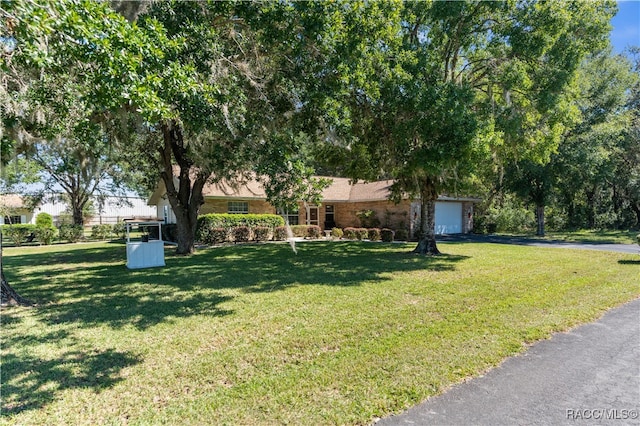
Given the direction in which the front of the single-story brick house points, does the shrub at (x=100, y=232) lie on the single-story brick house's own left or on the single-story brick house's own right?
on the single-story brick house's own right

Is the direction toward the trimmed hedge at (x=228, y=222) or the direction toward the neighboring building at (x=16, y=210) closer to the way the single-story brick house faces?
the trimmed hedge

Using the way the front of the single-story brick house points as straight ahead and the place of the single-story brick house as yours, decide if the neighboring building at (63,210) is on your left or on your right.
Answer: on your right

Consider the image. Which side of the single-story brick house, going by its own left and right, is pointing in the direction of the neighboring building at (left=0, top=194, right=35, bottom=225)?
right

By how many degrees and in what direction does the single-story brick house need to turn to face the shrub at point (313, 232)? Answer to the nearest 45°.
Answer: approximately 45° to its right

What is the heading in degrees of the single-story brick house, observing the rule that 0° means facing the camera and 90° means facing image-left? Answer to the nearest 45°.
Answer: approximately 0°

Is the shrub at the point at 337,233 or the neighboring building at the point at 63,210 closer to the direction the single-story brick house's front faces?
the shrub

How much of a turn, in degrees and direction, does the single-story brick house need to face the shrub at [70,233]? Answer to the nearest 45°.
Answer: approximately 90° to its right

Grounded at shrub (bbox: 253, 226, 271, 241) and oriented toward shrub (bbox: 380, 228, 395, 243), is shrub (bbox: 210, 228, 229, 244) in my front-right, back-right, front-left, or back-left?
back-right

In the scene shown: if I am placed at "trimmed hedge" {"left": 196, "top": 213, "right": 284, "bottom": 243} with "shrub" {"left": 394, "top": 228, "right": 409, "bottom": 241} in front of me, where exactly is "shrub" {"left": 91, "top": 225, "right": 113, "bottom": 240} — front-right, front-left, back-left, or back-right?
back-left

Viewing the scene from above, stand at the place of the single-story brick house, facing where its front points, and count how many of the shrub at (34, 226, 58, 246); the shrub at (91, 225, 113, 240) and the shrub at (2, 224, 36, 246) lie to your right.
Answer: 3

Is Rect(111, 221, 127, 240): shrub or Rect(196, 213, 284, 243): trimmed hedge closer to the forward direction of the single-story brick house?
the trimmed hedge

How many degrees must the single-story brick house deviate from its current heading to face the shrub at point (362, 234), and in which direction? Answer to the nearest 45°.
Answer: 0° — it already faces it

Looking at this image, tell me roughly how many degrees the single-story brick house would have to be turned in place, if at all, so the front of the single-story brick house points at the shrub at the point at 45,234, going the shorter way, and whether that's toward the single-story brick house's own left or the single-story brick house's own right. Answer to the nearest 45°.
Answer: approximately 90° to the single-story brick house's own right
